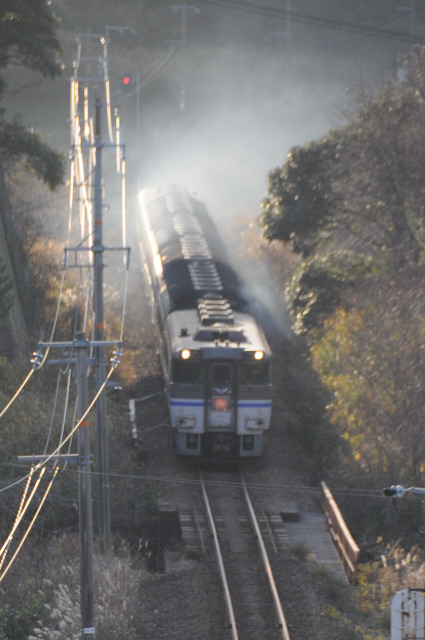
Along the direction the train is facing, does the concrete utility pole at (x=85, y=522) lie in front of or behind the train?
in front

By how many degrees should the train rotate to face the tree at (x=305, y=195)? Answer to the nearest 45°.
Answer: approximately 180°

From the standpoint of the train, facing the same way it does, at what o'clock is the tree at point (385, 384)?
The tree is roughly at 9 o'clock from the train.

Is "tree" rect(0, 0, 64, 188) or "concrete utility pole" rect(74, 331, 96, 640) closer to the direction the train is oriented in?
the concrete utility pole

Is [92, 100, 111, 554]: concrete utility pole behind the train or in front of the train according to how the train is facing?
in front

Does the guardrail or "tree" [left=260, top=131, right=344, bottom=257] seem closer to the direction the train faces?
the guardrail

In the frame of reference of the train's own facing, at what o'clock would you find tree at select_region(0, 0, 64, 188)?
The tree is roughly at 5 o'clock from the train.

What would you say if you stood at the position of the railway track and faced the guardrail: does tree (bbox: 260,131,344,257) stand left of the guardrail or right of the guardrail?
left

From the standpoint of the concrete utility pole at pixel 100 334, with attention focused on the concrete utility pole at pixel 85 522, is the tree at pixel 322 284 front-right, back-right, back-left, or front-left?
back-left

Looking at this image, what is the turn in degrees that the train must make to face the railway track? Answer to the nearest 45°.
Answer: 0° — it already faces it

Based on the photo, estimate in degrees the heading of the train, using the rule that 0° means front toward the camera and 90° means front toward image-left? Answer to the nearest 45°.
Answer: approximately 0°

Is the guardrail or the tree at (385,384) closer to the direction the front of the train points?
the guardrail

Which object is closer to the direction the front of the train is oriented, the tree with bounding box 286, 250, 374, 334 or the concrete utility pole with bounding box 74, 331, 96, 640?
the concrete utility pole
